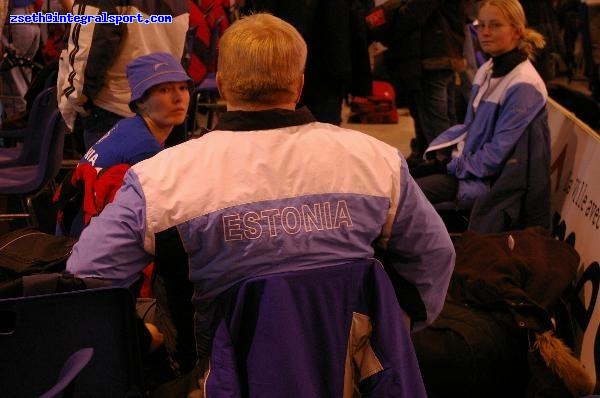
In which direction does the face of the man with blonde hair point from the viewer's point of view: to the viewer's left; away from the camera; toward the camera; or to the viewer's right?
away from the camera

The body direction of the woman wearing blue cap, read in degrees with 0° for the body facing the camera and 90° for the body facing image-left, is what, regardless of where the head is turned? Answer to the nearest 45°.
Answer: approximately 270°

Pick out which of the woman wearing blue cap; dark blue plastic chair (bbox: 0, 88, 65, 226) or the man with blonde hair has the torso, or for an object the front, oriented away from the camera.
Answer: the man with blonde hair

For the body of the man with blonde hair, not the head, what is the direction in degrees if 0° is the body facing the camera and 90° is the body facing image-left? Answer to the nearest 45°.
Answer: approximately 180°
